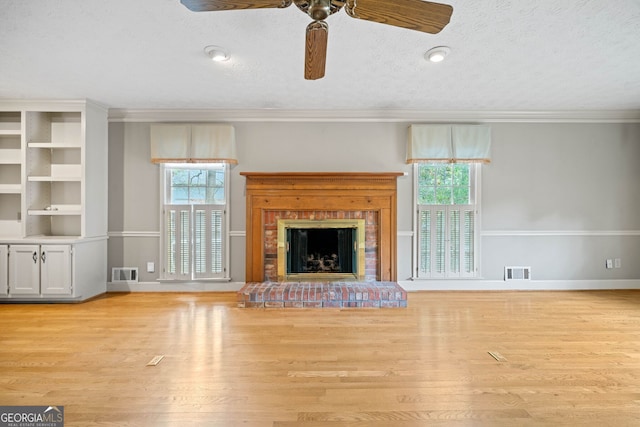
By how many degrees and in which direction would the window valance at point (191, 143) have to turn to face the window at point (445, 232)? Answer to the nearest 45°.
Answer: approximately 90° to its left

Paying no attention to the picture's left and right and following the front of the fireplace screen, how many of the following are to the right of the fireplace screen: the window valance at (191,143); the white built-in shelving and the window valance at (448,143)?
2

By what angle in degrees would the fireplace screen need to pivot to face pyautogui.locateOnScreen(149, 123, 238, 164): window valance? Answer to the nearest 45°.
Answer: approximately 90° to its right

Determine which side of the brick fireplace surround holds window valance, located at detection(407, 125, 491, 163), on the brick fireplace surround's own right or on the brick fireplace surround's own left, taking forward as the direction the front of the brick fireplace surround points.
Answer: on the brick fireplace surround's own left

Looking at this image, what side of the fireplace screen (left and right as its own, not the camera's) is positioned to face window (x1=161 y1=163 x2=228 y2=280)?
right

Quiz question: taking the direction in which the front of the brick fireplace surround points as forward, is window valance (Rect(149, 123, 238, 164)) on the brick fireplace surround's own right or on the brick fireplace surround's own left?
on the brick fireplace surround's own right
